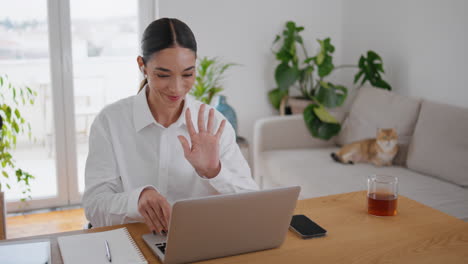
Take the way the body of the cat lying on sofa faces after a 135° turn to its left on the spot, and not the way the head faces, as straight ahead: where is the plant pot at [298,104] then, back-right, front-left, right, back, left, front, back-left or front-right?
front-left

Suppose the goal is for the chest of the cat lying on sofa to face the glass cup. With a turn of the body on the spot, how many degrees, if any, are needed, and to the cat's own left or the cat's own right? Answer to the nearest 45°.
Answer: approximately 45° to the cat's own right

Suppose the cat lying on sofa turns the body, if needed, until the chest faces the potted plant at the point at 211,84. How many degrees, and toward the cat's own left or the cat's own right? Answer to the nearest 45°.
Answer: approximately 135° to the cat's own right

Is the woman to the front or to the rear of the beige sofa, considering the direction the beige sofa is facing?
to the front

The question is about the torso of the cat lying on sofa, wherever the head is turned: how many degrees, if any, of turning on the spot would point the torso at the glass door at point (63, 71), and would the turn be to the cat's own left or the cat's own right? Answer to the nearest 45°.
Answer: approximately 135° to the cat's own right

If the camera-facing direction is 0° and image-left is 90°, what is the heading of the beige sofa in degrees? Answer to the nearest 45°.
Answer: approximately 45°

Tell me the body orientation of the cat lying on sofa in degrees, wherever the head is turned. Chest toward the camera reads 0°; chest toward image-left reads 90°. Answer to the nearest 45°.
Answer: approximately 315°

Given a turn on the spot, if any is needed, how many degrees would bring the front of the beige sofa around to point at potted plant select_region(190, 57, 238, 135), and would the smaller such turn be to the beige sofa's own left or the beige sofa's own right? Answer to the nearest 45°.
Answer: approximately 45° to the beige sofa's own right

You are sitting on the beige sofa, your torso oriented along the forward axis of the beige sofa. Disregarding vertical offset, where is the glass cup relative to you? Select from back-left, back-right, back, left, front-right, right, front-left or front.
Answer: front-left
